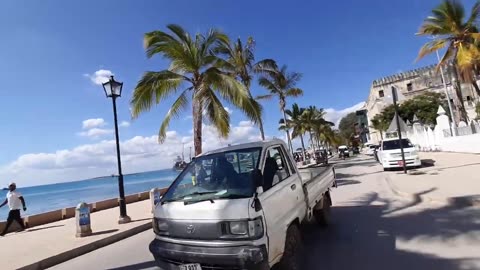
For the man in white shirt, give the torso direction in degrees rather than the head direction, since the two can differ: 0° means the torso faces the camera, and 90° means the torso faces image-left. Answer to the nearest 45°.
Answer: approximately 45°

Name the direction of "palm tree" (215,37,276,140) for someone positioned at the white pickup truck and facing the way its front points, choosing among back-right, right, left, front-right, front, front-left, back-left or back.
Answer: back-right

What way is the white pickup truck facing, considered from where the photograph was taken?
facing the viewer and to the left of the viewer

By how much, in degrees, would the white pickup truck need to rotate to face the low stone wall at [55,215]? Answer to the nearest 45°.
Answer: approximately 90° to its right

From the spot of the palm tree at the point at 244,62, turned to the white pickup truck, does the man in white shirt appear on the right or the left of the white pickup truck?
right

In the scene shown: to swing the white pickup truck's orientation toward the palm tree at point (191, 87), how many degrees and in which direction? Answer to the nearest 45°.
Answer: approximately 135° to its right

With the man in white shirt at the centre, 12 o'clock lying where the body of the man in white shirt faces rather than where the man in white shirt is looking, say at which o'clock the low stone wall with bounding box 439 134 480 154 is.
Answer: The low stone wall is roughly at 8 o'clock from the man in white shirt.

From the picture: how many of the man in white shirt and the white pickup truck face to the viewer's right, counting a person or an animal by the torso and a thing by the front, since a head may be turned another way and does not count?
0

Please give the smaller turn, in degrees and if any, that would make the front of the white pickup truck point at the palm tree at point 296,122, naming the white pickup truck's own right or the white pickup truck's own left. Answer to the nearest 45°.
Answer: approximately 135° to the white pickup truck's own right

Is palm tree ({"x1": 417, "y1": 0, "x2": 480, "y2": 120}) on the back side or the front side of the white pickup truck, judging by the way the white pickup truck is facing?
on the back side

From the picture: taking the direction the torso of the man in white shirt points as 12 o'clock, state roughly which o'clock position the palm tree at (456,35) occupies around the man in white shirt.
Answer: The palm tree is roughly at 8 o'clock from the man in white shirt.

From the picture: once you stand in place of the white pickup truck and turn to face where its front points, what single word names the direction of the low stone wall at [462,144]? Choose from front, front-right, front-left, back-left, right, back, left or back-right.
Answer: back

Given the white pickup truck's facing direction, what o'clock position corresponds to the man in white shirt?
The man in white shirt is roughly at 3 o'clock from the white pickup truck.
